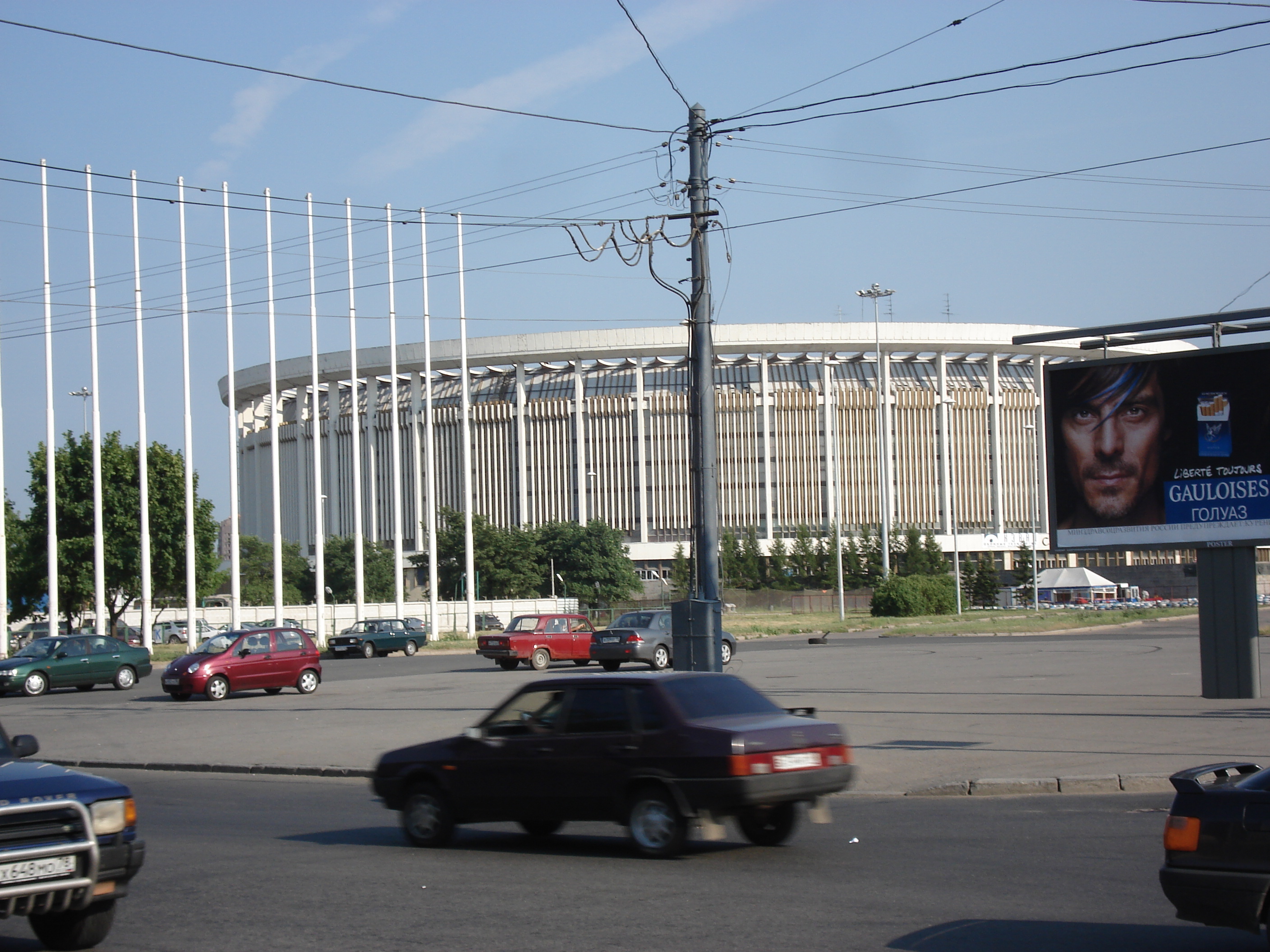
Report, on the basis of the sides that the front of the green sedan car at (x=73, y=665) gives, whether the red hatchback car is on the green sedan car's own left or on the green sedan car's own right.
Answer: on the green sedan car's own left

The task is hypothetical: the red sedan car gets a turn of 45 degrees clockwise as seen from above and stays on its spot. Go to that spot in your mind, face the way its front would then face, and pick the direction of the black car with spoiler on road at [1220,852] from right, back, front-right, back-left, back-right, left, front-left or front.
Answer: right

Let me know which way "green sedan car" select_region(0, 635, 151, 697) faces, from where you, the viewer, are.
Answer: facing the viewer and to the left of the viewer

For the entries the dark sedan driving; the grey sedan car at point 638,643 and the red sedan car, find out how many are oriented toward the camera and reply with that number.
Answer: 0

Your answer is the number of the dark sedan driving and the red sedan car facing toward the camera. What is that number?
0

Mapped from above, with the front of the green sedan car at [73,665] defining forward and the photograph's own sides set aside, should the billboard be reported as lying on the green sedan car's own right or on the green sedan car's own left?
on the green sedan car's own left

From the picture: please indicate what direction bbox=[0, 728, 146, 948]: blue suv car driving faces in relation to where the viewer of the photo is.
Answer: facing the viewer and to the right of the viewer

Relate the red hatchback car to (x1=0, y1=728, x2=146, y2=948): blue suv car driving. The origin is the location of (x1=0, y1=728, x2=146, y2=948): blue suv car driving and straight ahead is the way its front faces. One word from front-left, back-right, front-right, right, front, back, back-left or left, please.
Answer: back-left

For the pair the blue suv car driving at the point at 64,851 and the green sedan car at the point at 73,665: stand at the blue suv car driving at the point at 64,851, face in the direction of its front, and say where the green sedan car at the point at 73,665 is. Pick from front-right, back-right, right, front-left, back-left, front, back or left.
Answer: back-left

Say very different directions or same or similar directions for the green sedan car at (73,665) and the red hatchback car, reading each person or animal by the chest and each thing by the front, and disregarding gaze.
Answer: same or similar directions

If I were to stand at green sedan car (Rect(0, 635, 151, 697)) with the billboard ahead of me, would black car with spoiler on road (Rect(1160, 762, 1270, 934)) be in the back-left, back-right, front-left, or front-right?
front-right

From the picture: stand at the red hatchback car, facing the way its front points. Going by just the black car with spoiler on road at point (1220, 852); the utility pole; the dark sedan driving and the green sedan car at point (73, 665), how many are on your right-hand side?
1

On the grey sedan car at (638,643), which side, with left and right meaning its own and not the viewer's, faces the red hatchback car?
back
